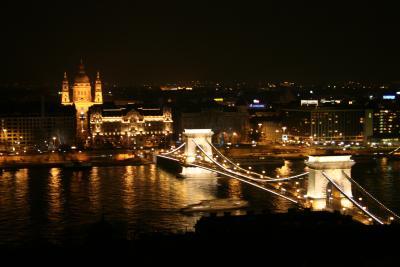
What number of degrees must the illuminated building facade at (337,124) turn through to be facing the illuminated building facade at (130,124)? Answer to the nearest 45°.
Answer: approximately 90° to its right

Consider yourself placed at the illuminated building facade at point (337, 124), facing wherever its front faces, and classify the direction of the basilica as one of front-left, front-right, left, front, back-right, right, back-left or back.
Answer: right

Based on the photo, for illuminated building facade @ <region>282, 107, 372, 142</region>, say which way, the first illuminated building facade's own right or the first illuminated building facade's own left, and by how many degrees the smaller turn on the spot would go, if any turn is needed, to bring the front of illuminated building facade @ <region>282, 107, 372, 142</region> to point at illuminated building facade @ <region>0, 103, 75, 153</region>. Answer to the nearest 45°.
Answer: approximately 45° to the first illuminated building facade's own right

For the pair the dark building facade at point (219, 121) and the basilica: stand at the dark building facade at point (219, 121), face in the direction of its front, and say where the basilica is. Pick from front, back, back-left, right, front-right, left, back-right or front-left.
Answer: right

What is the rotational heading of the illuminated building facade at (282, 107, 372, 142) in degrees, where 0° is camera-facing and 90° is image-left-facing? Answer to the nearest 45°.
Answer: approximately 0°

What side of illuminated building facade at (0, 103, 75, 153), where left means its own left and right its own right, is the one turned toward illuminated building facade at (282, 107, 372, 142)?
left
